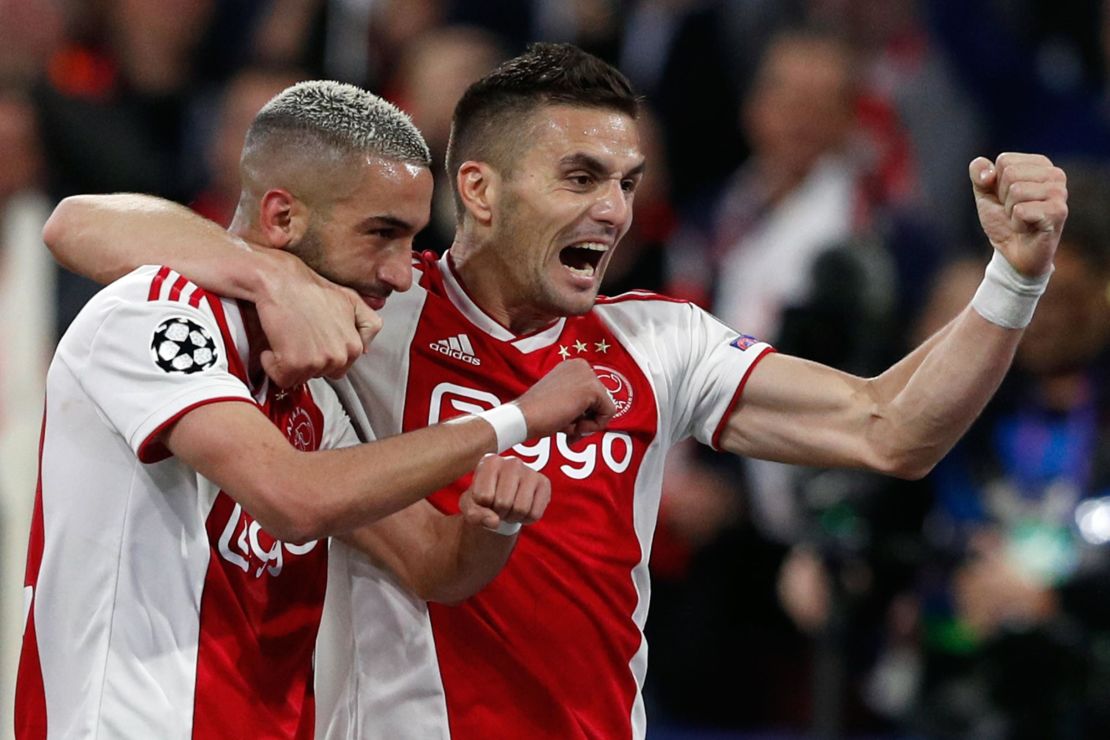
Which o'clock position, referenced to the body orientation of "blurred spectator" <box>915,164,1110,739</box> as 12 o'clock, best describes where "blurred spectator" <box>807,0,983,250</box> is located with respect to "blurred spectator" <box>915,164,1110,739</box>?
"blurred spectator" <box>807,0,983,250</box> is roughly at 5 o'clock from "blurred spectator" <box>915,164,1110,739</box>.

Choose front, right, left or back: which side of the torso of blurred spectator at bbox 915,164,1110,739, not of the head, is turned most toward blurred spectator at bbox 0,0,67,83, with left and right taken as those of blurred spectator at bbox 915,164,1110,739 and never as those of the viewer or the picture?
right

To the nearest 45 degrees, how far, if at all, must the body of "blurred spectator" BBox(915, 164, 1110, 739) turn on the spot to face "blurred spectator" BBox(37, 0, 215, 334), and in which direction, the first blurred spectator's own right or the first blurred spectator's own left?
approximately 90° to the first blurred spectator's own right

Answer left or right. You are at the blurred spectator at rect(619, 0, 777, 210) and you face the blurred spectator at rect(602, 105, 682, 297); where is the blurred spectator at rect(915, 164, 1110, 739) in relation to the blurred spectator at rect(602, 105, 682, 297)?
left

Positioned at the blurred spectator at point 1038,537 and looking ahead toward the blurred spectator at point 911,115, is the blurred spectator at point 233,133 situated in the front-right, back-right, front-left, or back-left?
front-left

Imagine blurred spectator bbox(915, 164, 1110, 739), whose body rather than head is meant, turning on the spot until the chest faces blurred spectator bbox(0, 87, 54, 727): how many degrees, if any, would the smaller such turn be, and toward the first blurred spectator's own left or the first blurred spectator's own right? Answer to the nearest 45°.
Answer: approximately 90° to the first blurred spectator's own right

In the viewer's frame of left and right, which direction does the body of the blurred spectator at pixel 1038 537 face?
facing the viewer
